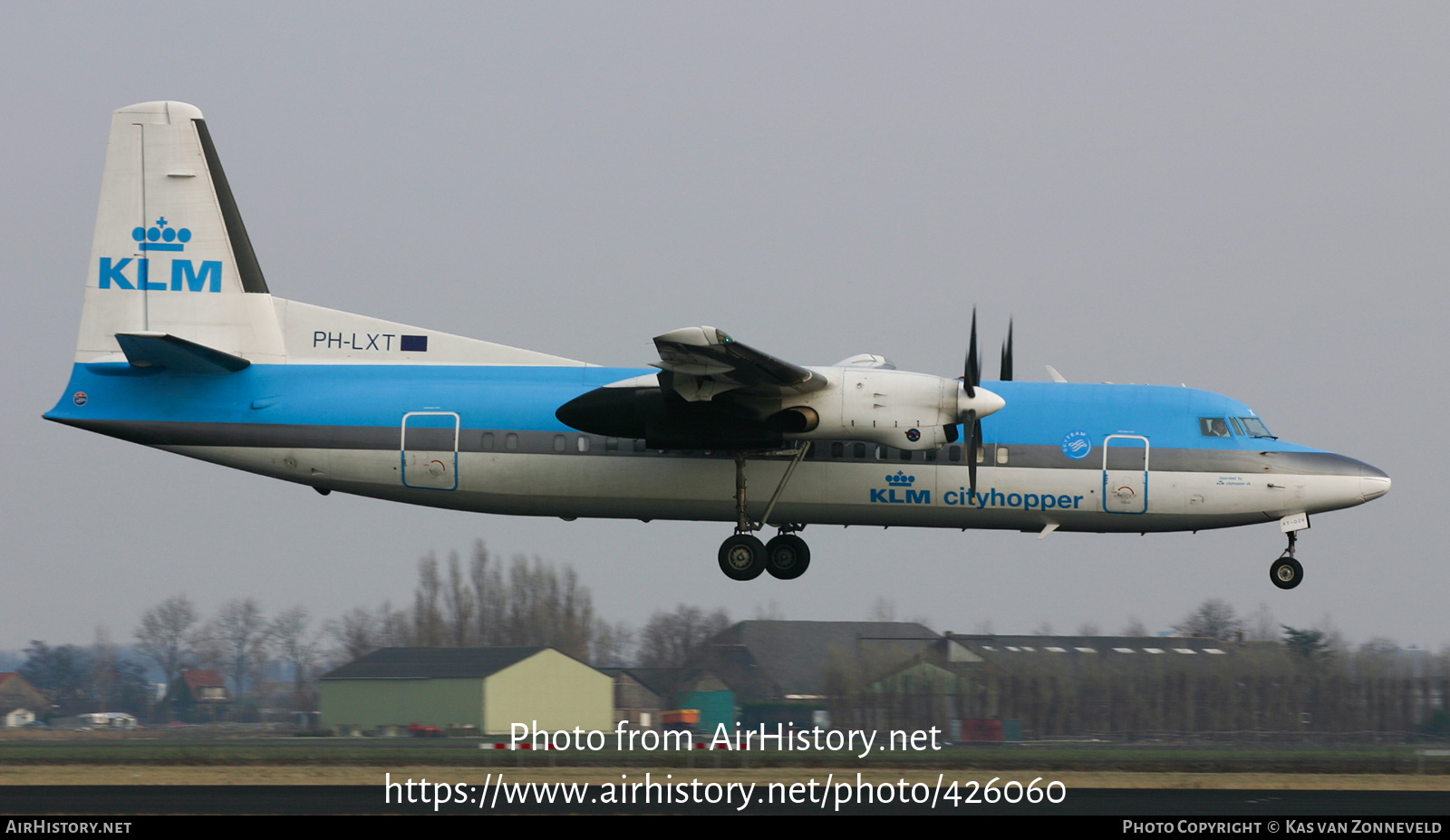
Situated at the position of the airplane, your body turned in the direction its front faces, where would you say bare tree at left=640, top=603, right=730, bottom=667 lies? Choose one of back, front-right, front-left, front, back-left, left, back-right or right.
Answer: left

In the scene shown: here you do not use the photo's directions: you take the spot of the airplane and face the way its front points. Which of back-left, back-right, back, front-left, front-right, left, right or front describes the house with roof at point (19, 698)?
back-left

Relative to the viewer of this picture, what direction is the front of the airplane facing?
facing to the right of the viewer

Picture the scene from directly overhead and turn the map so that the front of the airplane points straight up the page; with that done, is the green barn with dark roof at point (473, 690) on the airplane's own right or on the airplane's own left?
on the airplane's own left

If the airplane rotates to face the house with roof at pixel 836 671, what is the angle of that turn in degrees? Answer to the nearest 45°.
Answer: approximately 90° to its left

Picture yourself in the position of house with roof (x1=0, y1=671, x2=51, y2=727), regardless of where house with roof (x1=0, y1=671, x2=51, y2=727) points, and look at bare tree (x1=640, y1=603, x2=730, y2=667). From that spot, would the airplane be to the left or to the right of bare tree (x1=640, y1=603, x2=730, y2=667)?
right
